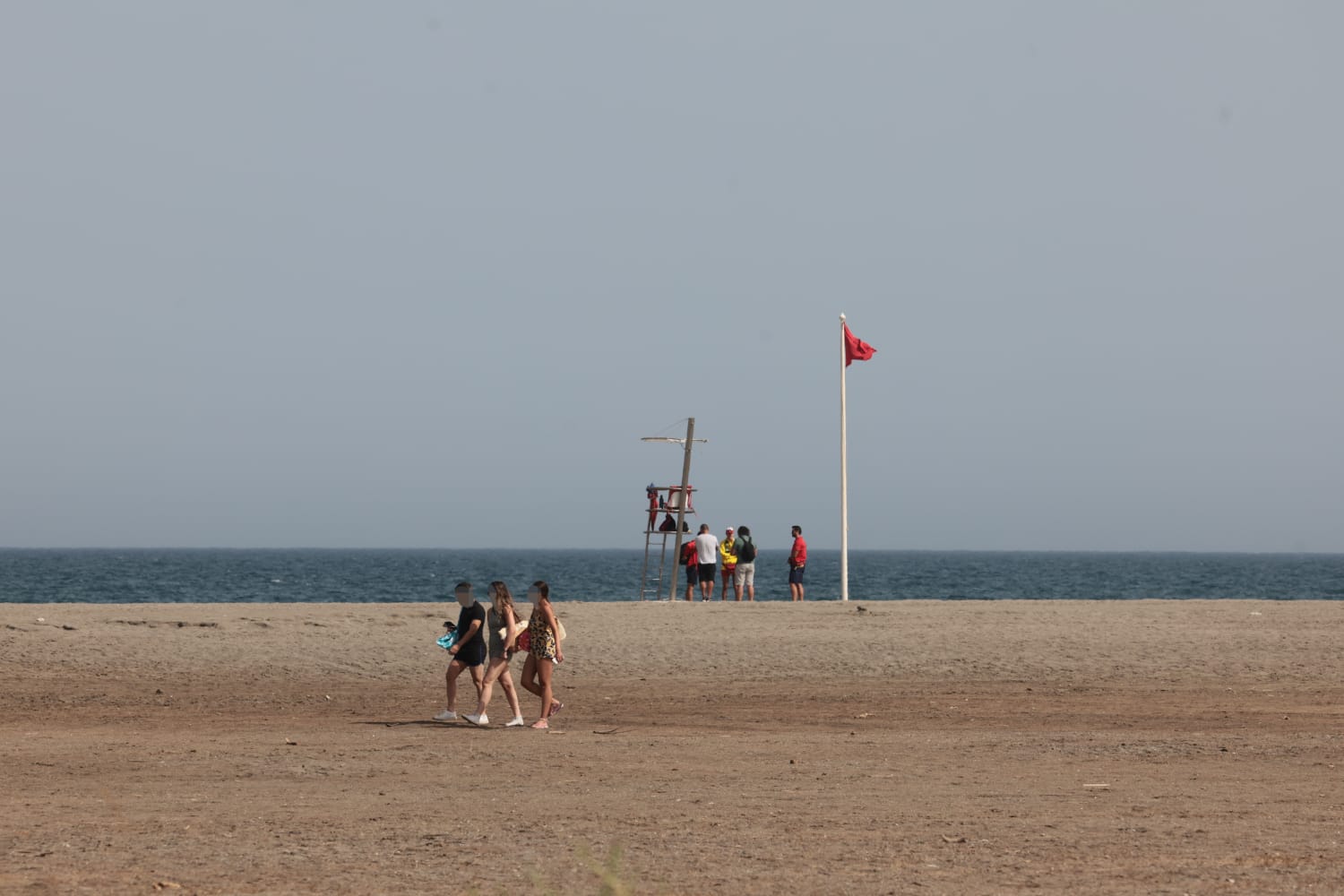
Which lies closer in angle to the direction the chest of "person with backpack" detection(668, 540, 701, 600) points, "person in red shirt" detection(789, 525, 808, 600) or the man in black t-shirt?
the person in red shirt

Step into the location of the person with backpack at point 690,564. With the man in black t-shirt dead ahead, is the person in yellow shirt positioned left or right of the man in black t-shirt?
left

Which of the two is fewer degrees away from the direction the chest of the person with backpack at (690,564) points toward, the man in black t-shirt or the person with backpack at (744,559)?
the person with backpack

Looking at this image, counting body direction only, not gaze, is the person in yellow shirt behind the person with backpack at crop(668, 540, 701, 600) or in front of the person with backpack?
in front
